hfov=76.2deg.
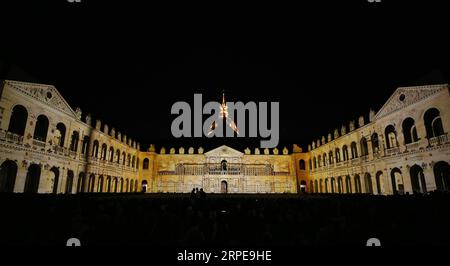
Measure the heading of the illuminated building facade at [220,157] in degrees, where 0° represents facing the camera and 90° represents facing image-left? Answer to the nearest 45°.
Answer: approximately 0°
